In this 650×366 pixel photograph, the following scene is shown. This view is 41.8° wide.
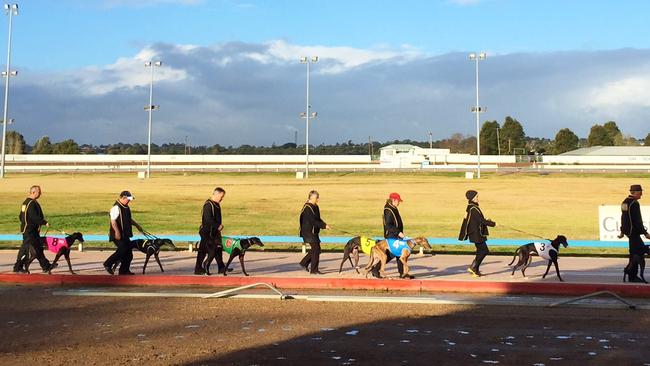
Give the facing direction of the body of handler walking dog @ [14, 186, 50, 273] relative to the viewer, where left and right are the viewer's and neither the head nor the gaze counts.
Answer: facing to the right of the viewer

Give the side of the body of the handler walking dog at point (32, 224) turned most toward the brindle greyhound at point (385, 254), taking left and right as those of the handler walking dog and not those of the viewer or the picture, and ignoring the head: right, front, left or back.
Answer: front

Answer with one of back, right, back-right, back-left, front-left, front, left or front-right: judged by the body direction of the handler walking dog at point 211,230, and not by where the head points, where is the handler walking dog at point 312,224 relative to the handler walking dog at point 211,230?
front

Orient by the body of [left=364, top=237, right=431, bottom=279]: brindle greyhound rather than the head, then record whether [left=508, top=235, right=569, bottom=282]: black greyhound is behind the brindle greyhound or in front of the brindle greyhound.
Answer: in front

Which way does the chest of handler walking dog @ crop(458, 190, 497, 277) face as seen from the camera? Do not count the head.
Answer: to the viewer's right

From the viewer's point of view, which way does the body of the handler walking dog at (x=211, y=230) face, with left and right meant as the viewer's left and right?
facing to the right of the viewer

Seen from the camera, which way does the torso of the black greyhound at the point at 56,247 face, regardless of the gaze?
to the viewer's right

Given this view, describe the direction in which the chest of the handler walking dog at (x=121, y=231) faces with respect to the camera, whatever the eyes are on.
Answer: to the viewer's right

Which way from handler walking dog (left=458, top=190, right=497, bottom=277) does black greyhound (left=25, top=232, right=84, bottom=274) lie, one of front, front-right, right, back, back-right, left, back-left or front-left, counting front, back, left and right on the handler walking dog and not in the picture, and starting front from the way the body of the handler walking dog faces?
back

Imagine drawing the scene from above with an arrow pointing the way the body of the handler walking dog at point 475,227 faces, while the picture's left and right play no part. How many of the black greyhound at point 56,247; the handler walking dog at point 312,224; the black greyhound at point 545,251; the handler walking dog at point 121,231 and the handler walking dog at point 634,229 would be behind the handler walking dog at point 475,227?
3

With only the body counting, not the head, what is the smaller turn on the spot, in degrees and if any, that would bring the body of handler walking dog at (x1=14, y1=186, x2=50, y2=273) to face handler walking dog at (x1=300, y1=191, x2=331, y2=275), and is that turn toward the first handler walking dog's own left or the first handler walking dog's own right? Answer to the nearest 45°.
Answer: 0° — they already face them

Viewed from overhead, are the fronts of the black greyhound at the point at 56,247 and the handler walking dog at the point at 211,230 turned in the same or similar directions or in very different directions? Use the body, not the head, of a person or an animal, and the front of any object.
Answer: same or similar directions

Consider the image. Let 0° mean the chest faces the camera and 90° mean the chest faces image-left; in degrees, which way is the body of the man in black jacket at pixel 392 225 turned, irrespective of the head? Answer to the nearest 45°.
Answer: approximately 270°

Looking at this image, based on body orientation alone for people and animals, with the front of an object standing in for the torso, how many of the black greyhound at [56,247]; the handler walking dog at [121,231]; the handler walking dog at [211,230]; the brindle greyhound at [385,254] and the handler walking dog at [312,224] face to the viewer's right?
5

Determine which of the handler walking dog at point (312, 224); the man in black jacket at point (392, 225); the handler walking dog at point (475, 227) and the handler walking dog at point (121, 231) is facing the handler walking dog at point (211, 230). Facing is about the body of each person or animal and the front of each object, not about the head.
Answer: the handler walking dog at point (121, 231)

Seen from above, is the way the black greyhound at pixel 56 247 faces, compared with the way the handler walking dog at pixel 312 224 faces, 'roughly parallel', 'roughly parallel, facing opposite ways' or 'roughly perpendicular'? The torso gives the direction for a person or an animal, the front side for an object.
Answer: roughly parallel

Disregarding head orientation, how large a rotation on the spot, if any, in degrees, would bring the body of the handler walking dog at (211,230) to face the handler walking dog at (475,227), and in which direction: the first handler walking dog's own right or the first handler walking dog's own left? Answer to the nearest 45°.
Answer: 0° — they already face them

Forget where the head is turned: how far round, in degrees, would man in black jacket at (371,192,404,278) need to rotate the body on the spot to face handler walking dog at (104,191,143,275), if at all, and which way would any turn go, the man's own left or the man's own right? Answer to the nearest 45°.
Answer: approximately 180°

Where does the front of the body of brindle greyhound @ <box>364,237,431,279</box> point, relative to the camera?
to the viewer's right

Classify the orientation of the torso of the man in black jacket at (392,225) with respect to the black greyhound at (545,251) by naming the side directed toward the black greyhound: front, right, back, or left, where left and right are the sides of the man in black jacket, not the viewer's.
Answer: front
